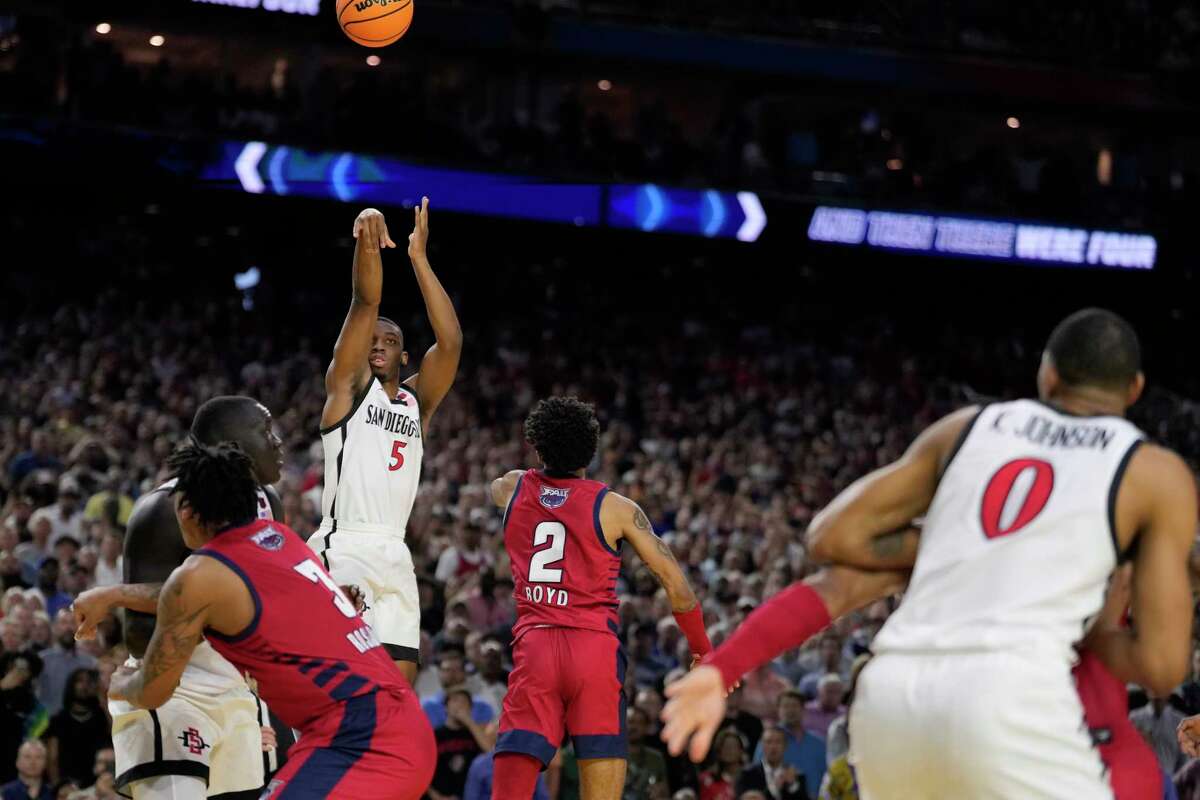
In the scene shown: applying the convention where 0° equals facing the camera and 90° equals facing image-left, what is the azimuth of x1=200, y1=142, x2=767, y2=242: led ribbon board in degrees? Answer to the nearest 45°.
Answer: approximately 0°

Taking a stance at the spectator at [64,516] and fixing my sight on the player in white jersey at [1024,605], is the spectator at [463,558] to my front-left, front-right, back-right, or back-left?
front-left

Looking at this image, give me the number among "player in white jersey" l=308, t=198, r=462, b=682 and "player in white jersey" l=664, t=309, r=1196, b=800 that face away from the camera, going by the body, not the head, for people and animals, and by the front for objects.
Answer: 1

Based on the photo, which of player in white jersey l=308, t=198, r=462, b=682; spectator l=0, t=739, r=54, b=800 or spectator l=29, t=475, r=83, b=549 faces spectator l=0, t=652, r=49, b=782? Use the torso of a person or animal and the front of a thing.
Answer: spectator l=29, t=475, r=83, b=549

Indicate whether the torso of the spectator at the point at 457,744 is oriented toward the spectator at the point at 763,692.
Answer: no

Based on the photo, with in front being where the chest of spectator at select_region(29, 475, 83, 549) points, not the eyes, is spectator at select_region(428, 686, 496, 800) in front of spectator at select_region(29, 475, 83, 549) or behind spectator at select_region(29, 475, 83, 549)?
in front

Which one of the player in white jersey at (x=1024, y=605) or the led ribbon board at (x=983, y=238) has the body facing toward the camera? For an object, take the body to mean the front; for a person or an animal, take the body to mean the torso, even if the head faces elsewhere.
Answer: the led ribbon board

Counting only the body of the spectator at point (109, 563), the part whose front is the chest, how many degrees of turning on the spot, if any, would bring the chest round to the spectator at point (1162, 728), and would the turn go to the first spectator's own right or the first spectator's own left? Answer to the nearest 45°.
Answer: approximately 45° to the first spectator's own left

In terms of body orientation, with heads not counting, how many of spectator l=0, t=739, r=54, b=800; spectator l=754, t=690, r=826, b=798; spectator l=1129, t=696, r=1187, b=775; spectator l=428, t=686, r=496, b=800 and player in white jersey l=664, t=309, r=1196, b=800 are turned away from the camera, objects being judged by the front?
1

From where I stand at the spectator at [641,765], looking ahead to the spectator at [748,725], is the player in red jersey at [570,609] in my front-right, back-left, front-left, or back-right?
back-right

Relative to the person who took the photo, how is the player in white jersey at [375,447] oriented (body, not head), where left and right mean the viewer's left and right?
facing the viewer and to the right of the viewer

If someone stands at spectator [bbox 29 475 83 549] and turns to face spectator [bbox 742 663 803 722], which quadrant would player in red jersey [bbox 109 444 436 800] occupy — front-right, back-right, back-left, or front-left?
front-right

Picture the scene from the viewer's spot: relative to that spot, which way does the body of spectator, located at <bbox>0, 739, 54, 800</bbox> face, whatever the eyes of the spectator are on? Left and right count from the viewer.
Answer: facing the viewer

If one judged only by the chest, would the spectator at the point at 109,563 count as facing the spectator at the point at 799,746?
no

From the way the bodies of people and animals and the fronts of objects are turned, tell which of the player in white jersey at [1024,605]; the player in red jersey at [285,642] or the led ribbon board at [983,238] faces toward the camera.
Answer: the led ribbon board

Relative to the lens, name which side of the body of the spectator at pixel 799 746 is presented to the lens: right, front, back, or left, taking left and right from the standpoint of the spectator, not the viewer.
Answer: front

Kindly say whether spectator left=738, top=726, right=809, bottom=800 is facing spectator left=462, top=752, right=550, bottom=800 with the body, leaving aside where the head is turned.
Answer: no

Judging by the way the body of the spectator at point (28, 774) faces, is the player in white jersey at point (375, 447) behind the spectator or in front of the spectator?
in front

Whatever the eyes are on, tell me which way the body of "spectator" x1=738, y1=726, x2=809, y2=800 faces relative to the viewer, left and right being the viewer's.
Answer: facing the viewer

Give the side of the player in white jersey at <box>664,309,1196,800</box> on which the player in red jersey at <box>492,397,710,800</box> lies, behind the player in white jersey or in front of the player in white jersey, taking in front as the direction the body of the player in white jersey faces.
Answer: in front

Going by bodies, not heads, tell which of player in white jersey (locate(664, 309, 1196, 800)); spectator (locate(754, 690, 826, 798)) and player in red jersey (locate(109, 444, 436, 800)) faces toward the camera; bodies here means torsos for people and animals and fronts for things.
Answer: the spectator

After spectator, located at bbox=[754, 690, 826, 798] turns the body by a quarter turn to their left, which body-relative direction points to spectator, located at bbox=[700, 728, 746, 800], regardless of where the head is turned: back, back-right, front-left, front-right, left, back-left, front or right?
back-right
